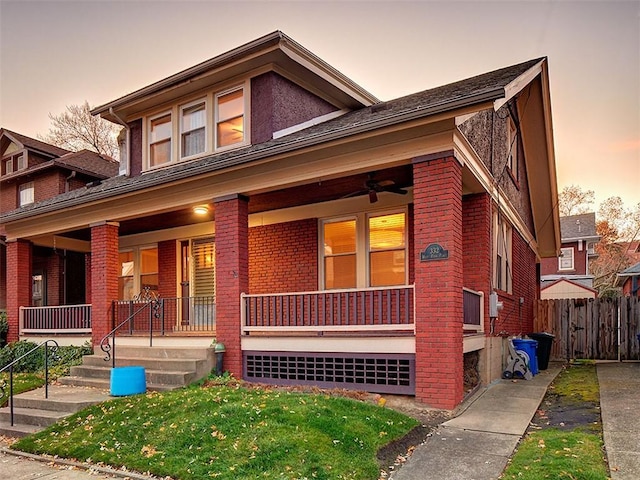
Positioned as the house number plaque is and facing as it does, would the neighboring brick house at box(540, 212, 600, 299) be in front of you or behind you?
behind

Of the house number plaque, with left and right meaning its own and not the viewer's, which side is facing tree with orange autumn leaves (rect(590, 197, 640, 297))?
back

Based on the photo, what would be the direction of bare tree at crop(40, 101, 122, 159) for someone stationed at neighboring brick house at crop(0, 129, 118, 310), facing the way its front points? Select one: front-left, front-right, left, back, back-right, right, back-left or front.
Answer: back-right

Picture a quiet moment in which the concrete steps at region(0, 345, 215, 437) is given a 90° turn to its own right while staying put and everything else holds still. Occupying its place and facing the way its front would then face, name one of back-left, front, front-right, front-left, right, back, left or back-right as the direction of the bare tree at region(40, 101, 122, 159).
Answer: front-right

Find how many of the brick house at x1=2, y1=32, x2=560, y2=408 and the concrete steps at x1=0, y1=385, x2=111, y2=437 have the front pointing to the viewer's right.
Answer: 0

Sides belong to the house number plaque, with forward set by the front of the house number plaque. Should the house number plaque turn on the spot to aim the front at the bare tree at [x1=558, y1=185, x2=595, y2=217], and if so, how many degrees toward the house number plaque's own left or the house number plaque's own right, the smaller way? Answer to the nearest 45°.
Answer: approximately 180°

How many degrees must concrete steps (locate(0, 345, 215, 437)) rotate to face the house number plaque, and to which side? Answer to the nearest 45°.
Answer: approximately 90° to its left

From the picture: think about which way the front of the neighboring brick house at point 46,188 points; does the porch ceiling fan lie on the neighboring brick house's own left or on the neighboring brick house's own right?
on the neighboring brick house's own left

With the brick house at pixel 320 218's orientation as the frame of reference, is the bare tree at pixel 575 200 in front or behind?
behind

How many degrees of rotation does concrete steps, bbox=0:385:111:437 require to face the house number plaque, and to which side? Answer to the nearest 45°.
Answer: approximately 90° to its left

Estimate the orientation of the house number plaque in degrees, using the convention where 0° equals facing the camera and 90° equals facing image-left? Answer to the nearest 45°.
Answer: approximately 0°

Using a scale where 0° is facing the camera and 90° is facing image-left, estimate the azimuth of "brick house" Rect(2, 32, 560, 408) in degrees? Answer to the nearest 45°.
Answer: approximately 45°

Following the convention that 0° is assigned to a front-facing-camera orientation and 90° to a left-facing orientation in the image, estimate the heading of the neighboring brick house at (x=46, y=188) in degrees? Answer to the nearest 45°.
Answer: approximately 45°

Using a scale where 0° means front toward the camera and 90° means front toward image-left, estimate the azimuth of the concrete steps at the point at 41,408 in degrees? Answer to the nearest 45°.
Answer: approximately 45°
